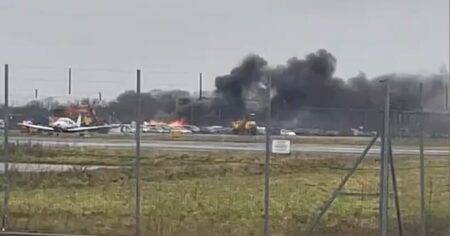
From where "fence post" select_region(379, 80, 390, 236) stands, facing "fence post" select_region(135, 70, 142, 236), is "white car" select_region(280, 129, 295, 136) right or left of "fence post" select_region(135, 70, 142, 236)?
right

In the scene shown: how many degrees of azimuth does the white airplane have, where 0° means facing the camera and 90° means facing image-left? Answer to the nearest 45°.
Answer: approximately 45°

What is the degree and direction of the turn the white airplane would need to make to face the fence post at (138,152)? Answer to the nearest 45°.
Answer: approximately 45° to its left
